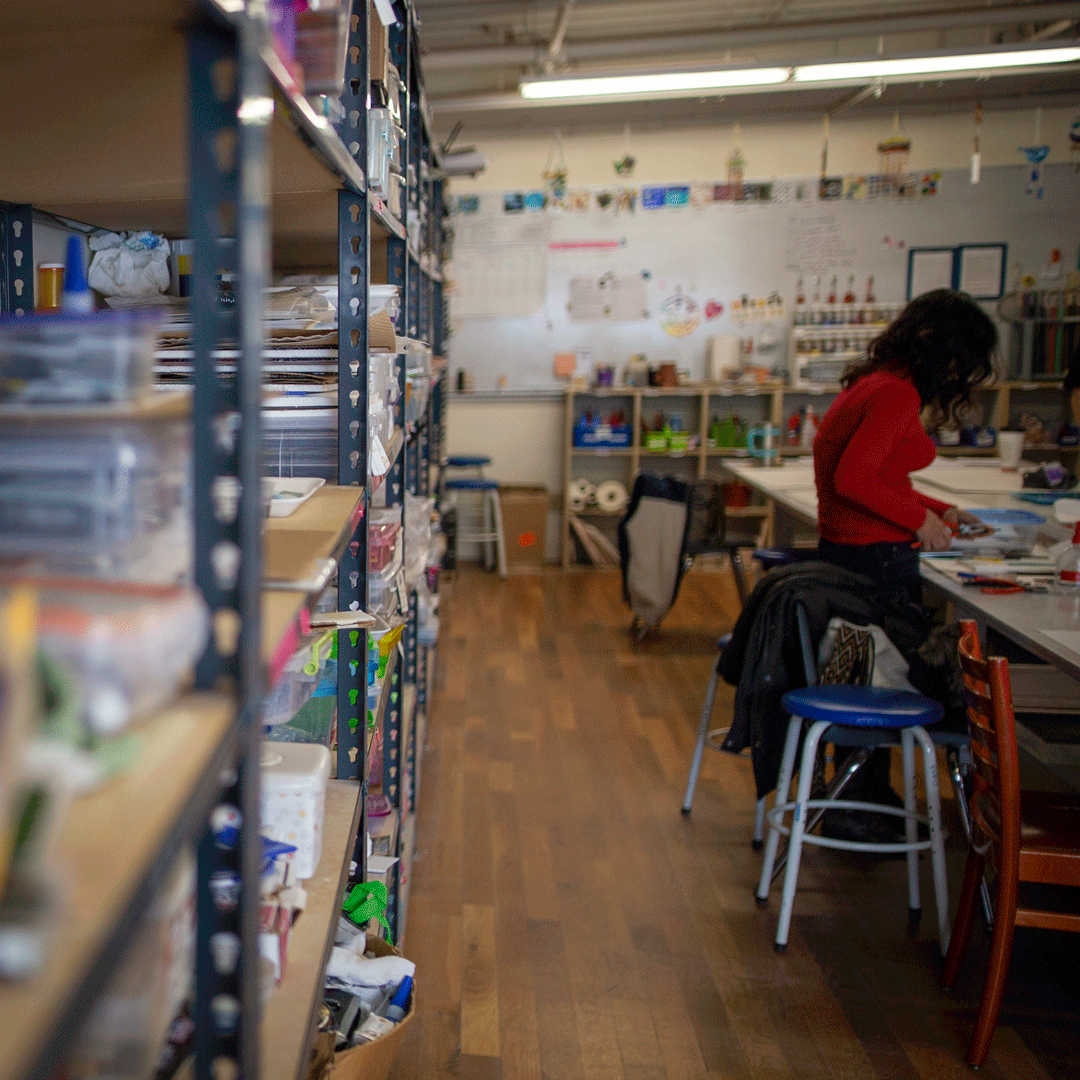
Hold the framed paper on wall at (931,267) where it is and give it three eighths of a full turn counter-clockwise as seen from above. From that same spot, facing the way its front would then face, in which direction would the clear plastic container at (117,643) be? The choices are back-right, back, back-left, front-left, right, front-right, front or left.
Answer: back-right

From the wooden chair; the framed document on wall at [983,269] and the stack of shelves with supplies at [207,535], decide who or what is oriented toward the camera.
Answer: the framed document on wall

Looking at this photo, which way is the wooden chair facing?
to the viewer's right

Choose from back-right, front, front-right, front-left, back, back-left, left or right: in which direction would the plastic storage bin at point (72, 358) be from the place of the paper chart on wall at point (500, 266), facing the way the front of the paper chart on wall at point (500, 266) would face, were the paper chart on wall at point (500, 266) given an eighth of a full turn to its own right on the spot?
front-left

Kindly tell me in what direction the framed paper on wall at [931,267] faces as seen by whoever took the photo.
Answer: facing the viewer

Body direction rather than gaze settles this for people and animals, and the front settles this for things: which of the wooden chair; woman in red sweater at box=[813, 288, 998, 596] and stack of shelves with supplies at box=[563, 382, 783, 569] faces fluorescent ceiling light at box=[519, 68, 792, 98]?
the stack of shelves with supplies

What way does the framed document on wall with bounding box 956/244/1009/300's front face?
toward the camera

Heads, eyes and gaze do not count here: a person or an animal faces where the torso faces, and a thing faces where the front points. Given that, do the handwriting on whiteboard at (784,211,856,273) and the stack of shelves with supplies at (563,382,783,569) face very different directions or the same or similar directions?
same or similar directions

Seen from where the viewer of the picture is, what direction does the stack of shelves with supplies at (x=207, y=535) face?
facing to the right of the viewer

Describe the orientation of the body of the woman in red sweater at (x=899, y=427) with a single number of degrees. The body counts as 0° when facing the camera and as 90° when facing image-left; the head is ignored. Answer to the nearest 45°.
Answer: approximately 270°

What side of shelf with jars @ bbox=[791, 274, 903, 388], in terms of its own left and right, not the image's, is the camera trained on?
front

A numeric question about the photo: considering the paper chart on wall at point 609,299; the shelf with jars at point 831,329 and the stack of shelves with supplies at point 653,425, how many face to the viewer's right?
0

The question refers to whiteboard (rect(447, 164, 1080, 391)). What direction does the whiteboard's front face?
toward the camera

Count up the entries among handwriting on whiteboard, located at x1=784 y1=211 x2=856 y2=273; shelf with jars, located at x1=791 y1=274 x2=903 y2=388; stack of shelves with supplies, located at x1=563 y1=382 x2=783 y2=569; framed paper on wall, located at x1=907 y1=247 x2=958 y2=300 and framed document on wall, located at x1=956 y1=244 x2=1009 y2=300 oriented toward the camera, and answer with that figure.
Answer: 5

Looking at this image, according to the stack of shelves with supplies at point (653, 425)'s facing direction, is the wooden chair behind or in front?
in front
